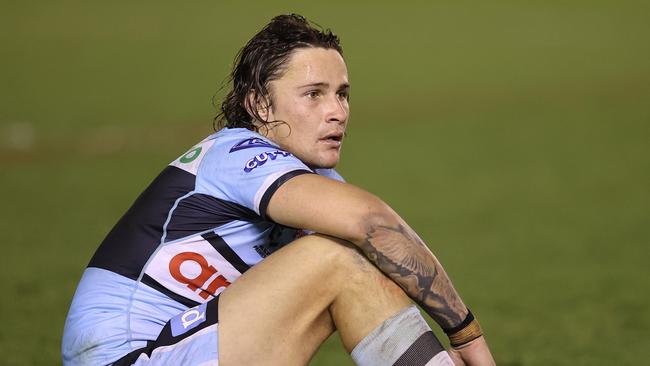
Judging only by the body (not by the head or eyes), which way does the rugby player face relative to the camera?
to the viewer's right

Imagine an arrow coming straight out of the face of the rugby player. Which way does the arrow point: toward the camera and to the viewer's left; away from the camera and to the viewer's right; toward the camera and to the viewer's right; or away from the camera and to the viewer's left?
toward the camera and to the viewer's right
